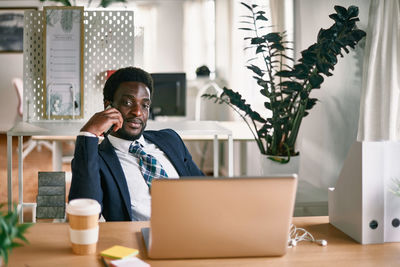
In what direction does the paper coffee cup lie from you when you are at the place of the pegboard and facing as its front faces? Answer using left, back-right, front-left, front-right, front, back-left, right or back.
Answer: front

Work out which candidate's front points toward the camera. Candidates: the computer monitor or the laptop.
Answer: the computer monitor

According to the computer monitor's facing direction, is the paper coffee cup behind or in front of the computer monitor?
in front

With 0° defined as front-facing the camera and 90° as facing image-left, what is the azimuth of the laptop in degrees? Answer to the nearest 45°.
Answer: approximately 180°

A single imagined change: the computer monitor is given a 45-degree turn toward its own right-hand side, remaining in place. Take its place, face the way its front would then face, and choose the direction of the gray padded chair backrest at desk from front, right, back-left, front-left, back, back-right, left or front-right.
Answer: front-left

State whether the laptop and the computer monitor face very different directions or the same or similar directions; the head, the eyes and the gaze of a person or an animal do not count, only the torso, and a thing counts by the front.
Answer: very different directions

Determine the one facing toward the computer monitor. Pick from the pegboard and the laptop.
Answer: the laptop

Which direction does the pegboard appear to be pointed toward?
toward the camera

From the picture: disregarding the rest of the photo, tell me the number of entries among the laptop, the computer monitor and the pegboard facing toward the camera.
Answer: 2

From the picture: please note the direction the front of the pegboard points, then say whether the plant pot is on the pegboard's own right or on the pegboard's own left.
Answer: on the pegboard's own left

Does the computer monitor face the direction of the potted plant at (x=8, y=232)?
yes

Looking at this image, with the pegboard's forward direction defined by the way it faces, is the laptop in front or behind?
in front

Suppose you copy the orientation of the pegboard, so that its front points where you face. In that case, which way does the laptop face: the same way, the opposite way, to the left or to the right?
the opposite way

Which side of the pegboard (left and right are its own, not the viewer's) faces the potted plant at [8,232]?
front
